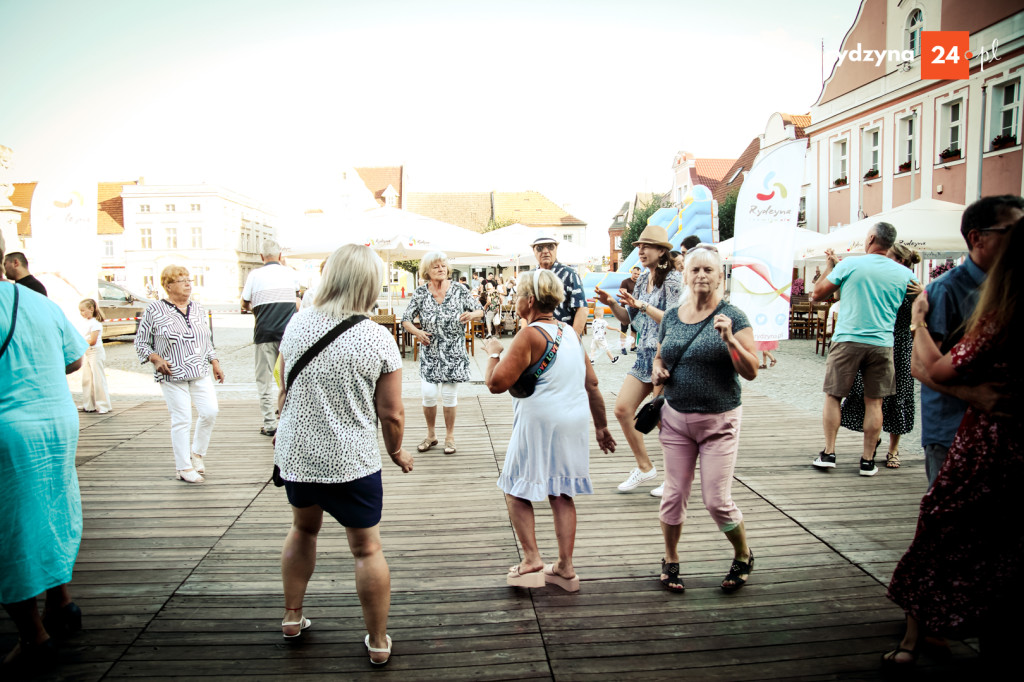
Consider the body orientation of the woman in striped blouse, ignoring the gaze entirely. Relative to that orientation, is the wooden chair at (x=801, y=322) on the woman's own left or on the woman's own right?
on the woman's own left

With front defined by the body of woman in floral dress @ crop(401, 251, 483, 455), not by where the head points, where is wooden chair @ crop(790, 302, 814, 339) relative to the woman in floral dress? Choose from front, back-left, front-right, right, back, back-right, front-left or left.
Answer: back-left

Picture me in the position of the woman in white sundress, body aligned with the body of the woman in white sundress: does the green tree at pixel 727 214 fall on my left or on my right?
on my right

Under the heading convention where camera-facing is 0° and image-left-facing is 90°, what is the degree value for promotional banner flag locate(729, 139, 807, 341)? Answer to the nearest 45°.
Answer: approximately 0°

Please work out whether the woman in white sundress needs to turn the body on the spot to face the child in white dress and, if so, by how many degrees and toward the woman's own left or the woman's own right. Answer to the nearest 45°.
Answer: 0° — they already face them

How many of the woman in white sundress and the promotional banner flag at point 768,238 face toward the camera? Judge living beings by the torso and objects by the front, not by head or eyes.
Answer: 1

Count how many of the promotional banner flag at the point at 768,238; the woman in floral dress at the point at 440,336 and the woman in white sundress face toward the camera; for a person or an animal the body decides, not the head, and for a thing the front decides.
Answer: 2

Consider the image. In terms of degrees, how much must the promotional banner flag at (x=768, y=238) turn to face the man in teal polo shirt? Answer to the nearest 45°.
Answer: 0° — it already faces them
